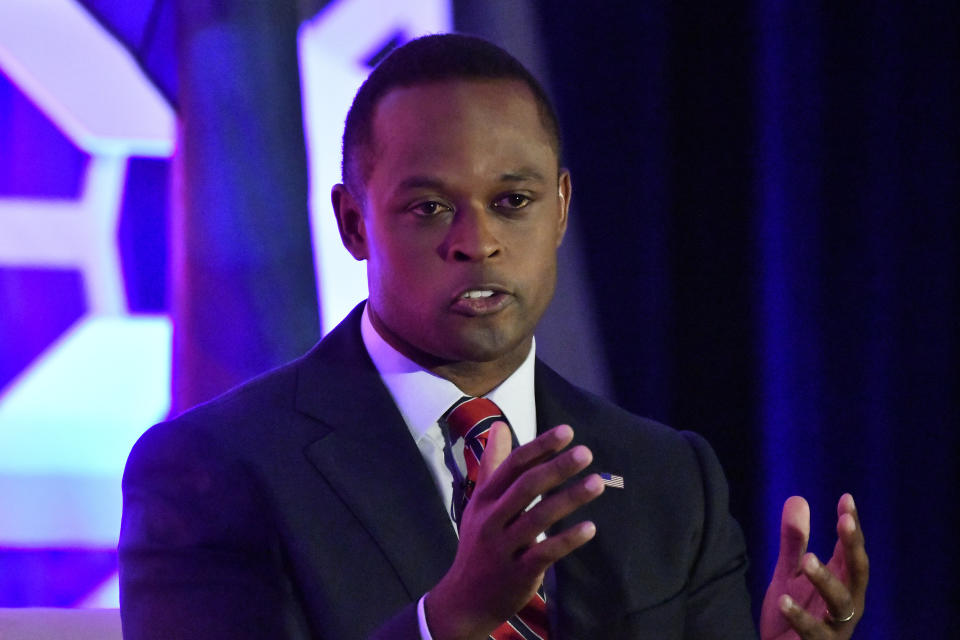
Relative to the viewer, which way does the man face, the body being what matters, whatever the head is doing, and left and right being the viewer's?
facing the viewer and to the right of the viewer
